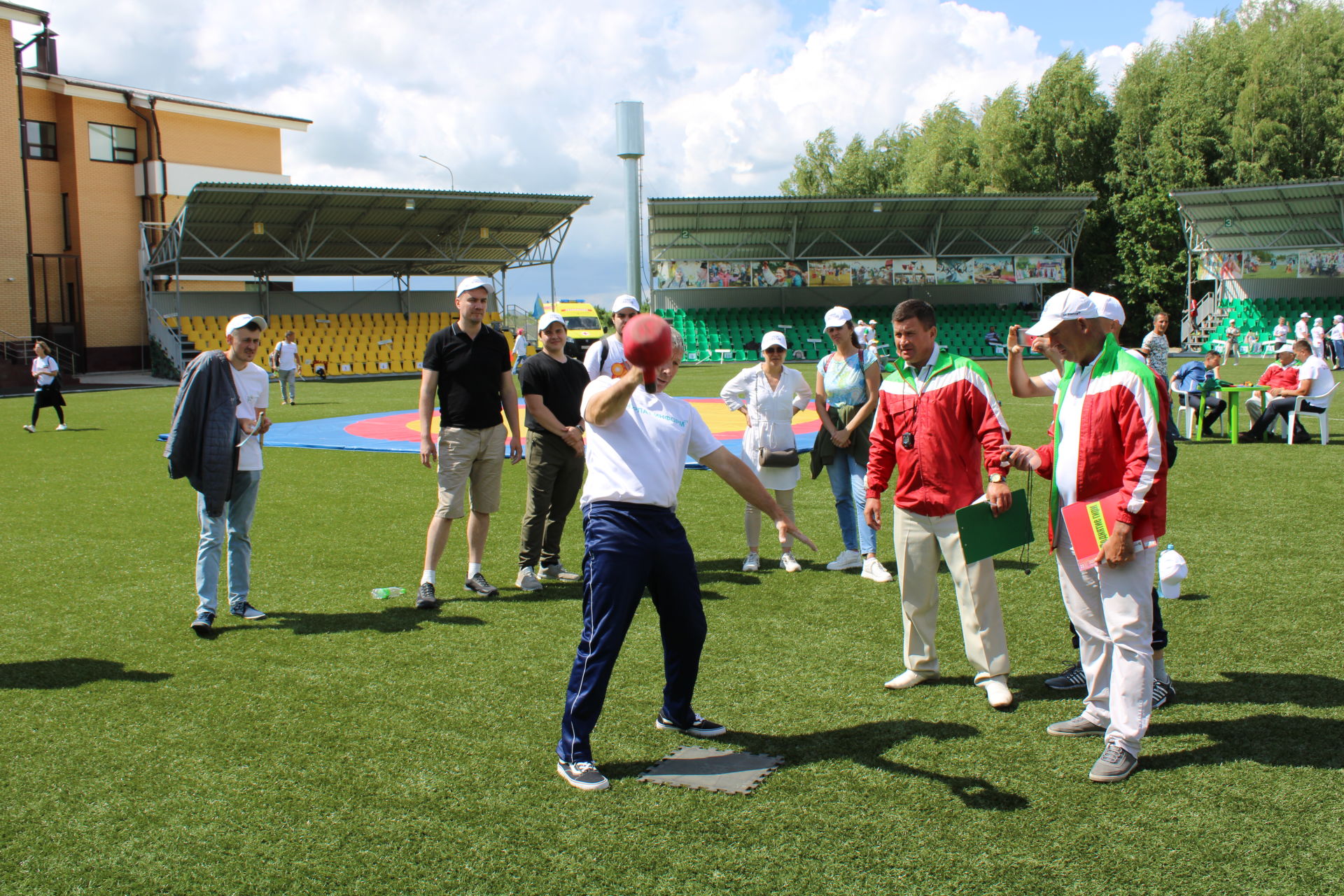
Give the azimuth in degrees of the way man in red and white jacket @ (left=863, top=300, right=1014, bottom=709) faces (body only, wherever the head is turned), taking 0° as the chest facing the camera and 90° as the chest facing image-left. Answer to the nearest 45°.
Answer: approximately 45°

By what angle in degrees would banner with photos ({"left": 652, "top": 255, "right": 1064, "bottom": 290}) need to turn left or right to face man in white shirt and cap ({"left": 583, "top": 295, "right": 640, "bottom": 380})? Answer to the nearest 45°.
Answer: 0° — it already faces them

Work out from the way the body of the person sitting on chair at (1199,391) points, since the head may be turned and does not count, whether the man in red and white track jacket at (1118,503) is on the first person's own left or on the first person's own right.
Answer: on the first person's own right

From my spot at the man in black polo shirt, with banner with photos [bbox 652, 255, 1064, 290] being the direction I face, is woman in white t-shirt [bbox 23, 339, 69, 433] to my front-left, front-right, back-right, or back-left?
front-left

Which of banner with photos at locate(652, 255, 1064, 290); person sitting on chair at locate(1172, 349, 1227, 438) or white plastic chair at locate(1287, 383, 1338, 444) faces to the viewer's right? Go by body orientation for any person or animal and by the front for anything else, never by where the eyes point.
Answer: the person sitting on chair

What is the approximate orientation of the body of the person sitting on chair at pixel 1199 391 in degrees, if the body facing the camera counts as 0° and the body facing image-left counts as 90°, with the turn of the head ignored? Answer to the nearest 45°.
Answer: approximately 270°

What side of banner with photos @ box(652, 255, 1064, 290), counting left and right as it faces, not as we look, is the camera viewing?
front

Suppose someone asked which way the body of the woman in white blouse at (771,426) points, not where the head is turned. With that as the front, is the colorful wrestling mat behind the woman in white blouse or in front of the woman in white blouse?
behind

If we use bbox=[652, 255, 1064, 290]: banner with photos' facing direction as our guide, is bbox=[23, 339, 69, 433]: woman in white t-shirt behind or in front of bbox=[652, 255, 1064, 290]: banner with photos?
in front

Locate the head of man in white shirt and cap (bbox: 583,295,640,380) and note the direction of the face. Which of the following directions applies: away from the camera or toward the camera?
toward the camera

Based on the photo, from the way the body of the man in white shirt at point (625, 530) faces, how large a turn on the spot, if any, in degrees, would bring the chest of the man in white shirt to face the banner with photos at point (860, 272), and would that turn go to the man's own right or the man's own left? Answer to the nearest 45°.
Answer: approximately 135° to the man's own left

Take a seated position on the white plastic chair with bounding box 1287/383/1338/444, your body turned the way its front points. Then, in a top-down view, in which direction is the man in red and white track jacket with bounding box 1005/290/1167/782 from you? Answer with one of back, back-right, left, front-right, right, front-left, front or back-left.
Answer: left

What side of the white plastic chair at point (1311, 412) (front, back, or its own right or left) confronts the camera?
left

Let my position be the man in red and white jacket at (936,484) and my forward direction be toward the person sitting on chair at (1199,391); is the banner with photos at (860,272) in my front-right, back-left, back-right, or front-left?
front-left

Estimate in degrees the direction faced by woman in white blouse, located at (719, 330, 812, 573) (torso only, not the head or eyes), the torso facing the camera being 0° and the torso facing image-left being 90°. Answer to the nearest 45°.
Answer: approximately 0°

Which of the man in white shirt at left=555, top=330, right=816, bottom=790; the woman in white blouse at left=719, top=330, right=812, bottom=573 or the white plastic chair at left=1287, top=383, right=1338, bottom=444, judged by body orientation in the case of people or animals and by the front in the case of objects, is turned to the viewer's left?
the white plastic chair
